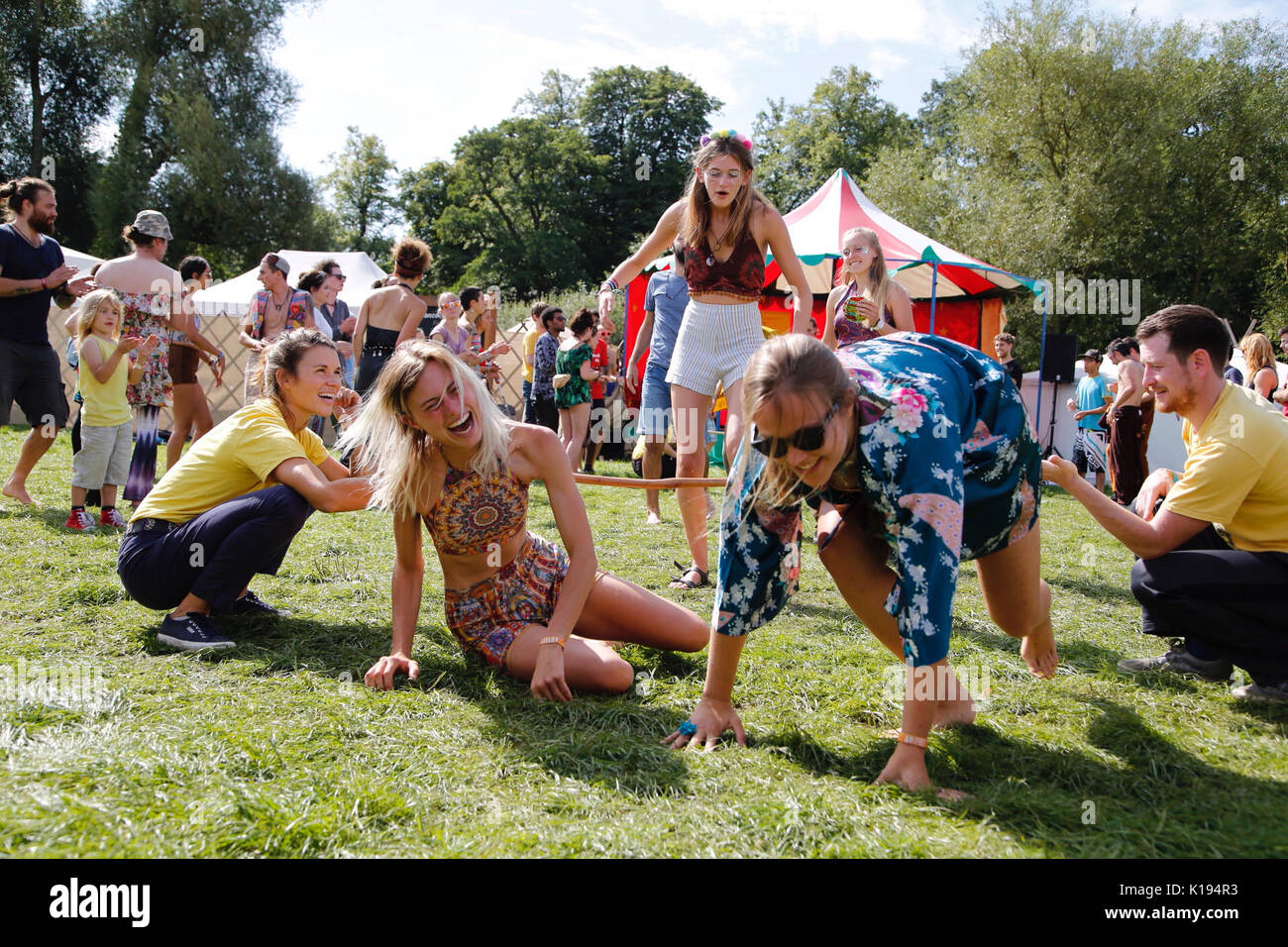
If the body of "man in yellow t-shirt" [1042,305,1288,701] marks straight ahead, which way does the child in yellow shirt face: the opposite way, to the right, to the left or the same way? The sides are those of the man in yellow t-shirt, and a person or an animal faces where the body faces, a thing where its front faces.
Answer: the opposite way

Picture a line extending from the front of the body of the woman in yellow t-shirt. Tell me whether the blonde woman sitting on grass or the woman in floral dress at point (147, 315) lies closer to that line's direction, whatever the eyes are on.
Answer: the blonde woman sitting on grass

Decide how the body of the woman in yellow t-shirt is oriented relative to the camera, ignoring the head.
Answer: to the viewer's right

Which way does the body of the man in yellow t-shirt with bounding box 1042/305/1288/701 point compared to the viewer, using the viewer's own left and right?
facing to the left of the viewer

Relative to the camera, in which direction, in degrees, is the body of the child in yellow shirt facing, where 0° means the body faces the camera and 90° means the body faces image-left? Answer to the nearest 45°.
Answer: approximately 315°

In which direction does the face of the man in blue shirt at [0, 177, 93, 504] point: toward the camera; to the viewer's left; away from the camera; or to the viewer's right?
to the viewer's right

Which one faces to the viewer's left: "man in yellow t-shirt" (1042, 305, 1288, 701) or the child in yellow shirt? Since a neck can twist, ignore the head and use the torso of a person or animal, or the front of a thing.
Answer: the man in yellow t-shirt
